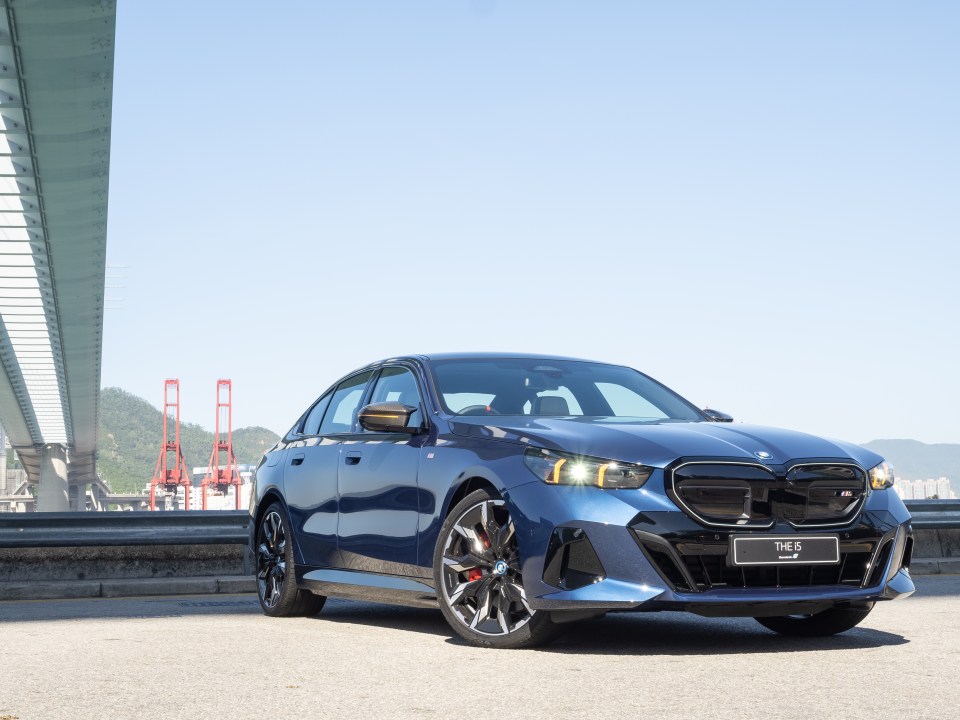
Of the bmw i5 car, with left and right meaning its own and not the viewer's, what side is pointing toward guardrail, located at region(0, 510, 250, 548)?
back

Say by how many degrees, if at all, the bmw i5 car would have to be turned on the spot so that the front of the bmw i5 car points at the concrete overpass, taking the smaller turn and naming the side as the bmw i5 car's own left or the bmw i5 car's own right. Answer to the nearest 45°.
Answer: approximately 180°

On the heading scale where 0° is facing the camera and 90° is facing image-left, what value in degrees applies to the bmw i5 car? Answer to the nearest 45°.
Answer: approximately 315°
